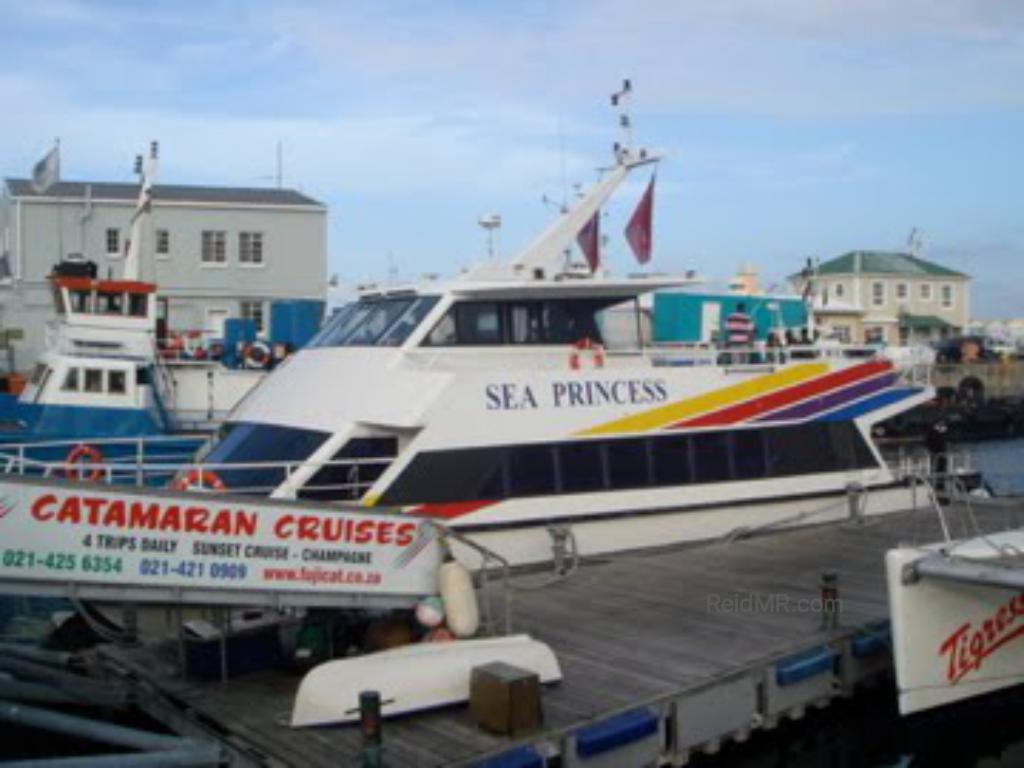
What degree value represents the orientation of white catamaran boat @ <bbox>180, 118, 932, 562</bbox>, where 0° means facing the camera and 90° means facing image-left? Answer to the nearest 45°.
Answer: approximately 45°

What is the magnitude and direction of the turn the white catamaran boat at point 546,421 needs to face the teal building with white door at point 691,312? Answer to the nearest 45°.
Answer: approximately 135° to its right

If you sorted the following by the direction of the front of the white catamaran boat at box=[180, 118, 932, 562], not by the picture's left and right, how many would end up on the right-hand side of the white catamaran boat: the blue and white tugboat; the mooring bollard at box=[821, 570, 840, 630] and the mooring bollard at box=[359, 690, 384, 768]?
1

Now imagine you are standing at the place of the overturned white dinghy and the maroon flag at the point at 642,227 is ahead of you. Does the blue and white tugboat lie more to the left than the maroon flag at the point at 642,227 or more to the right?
left

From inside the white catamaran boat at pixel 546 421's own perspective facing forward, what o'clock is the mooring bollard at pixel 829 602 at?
The mooring bollard is roughly at 9 o'clock from the white catamaran boat.
